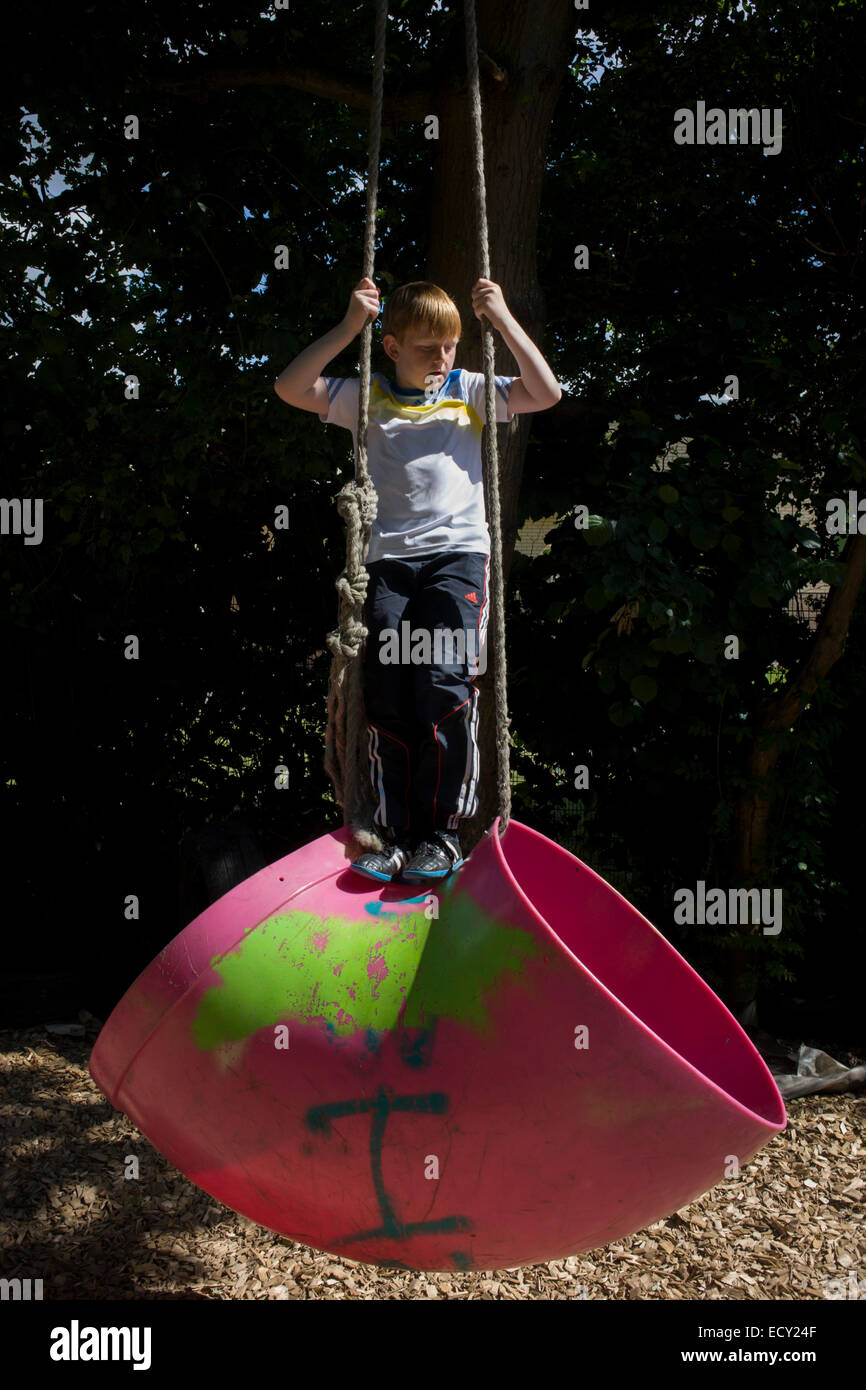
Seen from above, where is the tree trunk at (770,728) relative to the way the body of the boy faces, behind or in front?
behind

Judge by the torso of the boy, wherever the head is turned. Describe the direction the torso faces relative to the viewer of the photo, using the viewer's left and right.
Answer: facing the viewer

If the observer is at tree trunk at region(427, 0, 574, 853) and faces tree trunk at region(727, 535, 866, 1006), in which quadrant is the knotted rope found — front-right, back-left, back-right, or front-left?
back-right

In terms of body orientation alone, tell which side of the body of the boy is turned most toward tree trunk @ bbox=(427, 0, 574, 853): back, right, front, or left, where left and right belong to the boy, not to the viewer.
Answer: back
